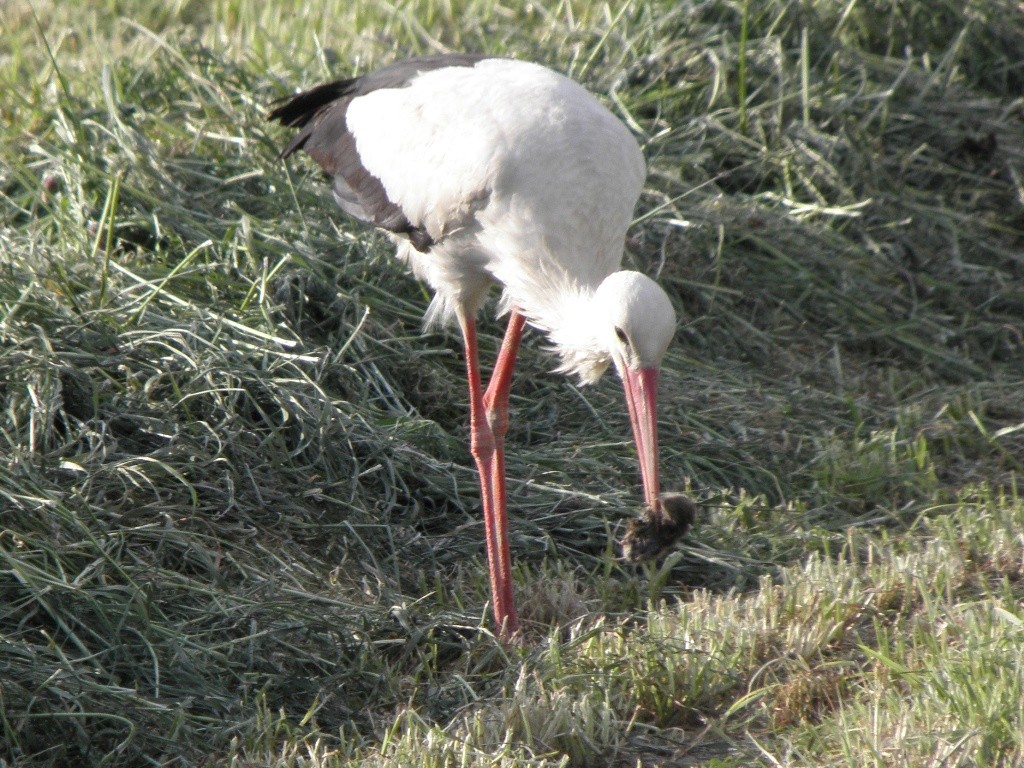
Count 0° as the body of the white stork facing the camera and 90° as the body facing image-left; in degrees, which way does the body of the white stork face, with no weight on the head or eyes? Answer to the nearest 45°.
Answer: approximately 315°
